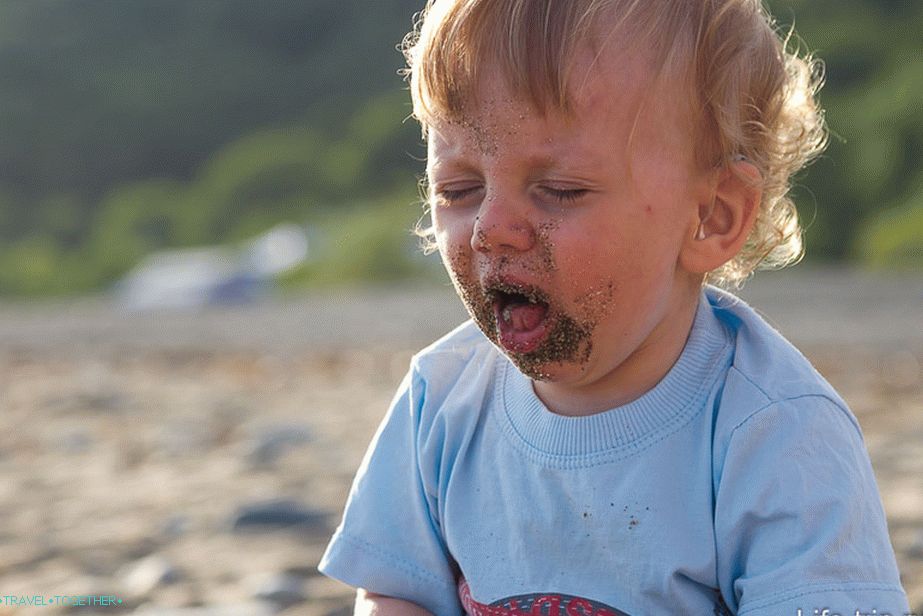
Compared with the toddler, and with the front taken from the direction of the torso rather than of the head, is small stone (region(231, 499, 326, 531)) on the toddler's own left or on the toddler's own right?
on the toddler's own right

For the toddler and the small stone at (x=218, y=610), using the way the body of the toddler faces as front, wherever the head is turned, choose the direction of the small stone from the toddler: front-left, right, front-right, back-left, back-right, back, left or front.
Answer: right

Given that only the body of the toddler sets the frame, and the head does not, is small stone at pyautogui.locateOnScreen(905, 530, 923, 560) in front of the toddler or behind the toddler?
behind

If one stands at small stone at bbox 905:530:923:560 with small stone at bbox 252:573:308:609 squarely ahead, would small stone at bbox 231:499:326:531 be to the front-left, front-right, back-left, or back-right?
front-right

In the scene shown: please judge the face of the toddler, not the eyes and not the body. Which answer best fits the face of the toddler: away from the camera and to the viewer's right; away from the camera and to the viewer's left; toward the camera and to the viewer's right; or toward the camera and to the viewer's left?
toward the camera and to the viewer's left

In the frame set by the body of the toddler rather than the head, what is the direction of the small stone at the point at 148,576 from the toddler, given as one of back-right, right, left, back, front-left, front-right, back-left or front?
right

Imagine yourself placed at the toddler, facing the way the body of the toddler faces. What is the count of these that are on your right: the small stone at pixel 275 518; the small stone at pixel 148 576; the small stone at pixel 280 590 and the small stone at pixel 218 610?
4

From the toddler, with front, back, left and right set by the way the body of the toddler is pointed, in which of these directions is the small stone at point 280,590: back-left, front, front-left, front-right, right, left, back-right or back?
right

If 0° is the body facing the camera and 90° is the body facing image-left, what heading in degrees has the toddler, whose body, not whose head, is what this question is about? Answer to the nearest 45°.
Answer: approximately 45°

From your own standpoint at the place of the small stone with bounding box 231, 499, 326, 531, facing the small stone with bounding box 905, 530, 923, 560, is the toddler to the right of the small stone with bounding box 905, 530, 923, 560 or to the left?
right

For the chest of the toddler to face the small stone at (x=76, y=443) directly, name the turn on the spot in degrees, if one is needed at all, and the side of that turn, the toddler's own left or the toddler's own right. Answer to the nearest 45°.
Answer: approximately 90° to the toddler's own right

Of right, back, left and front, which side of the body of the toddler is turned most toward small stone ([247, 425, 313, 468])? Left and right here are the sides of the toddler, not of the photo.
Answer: back
